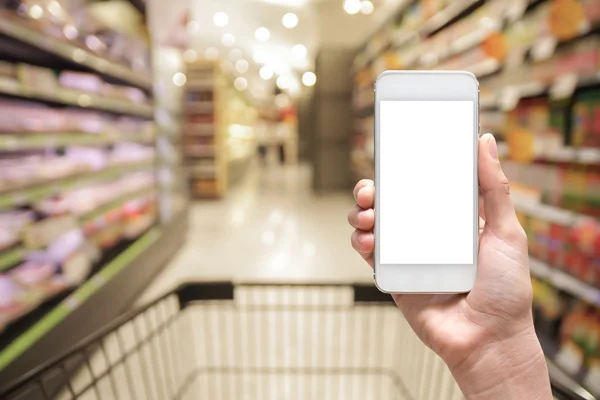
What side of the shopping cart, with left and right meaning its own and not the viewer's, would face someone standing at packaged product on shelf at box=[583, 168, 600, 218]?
right

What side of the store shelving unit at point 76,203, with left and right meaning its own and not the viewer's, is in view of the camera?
right

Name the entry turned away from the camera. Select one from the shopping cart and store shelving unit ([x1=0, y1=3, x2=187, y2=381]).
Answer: the shopping cart

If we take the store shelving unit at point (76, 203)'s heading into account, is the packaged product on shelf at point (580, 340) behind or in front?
in front

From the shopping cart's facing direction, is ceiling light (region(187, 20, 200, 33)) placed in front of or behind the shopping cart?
in front

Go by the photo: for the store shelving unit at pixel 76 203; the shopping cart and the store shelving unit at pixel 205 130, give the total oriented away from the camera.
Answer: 1

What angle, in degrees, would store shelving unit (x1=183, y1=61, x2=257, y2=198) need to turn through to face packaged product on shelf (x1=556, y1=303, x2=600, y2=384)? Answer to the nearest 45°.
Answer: approximately 45° to its left

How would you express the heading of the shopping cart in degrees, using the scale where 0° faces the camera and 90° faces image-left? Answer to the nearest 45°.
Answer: approximately 180°

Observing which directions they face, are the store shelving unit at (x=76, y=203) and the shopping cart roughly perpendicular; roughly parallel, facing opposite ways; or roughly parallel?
roughly perpendicular

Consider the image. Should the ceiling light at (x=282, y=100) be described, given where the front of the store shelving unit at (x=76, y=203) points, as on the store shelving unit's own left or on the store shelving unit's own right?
on the store shelving unit's own left

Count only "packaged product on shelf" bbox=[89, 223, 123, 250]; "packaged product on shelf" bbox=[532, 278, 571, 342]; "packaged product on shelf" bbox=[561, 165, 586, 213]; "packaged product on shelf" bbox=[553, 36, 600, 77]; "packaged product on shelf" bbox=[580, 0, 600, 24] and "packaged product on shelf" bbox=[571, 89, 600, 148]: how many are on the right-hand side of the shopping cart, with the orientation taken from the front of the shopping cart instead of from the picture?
5

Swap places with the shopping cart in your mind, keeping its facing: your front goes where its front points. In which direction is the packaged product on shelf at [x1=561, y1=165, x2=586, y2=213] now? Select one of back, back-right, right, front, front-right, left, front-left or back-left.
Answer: right

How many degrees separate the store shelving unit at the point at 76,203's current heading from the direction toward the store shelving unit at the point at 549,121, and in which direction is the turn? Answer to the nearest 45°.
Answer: approximately 45° to its right
